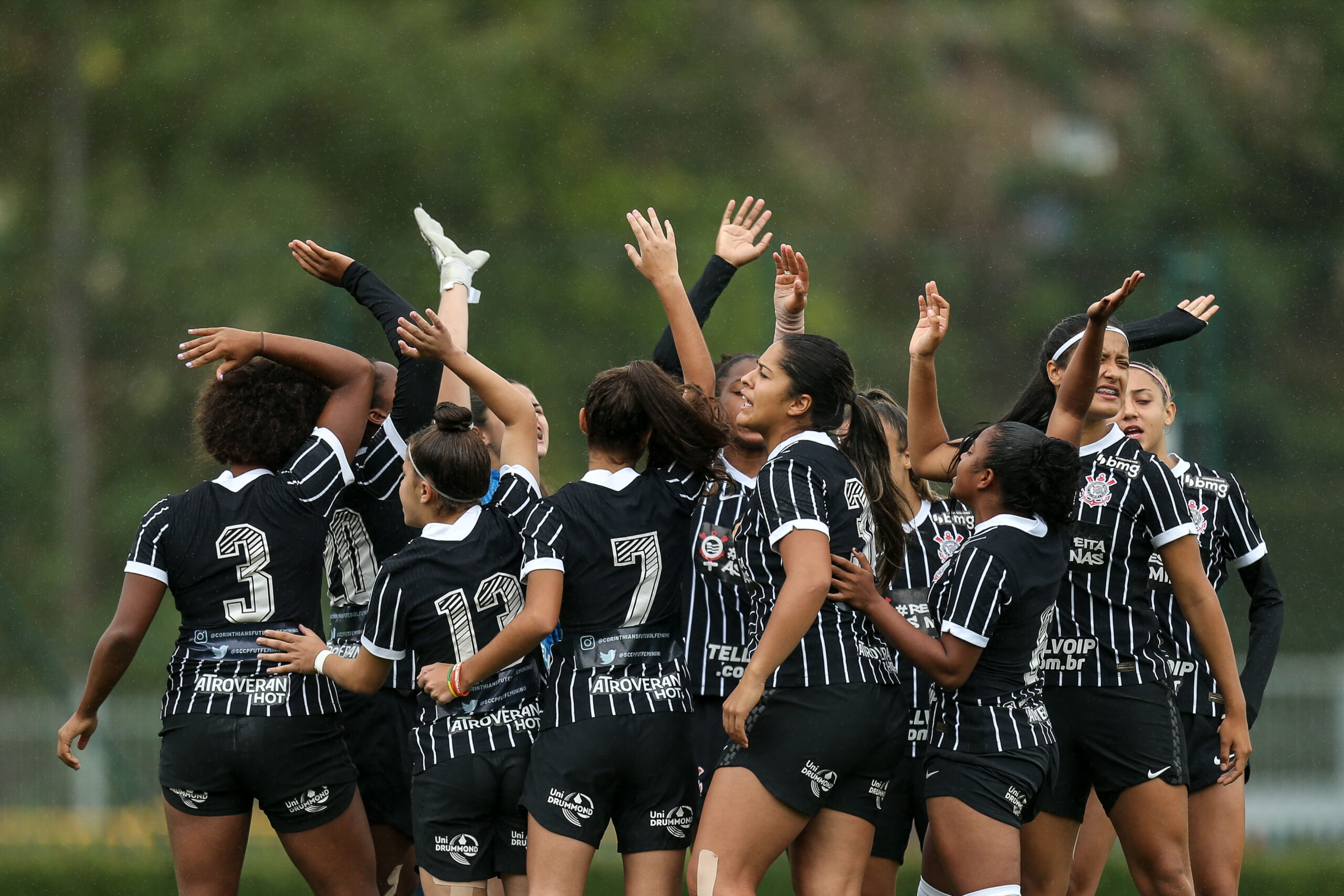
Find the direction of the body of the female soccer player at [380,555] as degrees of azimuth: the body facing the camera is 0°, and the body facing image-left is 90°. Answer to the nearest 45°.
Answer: approximately 225°

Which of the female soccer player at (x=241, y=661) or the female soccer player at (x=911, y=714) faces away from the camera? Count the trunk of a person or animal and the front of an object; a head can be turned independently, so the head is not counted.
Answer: the female soccer player at (x=241, y=661)

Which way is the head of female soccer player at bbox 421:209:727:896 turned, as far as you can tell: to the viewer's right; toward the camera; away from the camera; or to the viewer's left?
away from the camera

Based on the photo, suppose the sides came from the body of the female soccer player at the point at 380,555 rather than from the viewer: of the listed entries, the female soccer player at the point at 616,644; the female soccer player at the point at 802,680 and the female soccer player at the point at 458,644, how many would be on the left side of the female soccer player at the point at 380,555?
0

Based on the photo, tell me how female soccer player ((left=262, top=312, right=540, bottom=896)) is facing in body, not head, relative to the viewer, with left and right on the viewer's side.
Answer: facing away from the viewer and to the left of the viewer

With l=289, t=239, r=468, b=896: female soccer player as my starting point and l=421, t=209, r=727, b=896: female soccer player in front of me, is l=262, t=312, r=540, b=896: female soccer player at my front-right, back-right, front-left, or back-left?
front-right

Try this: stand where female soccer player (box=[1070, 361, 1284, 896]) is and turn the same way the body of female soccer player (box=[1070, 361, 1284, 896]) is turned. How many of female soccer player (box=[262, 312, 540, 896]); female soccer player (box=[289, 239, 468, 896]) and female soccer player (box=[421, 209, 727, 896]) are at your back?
0

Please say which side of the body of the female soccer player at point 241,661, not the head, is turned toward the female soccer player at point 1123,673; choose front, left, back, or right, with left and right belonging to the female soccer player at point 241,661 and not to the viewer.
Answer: right

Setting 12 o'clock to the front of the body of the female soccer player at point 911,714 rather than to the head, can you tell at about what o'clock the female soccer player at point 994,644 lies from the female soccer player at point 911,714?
the female soccer player at point 994,644 is roughly at 10 o'clock from the female soccer player at point 911,714.

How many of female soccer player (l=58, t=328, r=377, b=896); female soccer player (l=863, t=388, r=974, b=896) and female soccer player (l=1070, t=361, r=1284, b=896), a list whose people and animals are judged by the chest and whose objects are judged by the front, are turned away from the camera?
1

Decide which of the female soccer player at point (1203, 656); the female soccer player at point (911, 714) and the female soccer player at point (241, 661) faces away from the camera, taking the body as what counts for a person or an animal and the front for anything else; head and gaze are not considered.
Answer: the female soccer player at point (241, 661)

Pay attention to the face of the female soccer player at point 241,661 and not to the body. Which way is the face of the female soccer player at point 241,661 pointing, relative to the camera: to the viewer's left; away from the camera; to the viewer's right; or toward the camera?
away from the camera

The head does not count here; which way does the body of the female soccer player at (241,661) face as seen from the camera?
away from the camera

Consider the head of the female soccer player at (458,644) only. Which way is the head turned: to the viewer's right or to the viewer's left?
to the viewer's left

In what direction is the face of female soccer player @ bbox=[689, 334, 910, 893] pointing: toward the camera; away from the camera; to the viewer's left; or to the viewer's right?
to the viewer's left

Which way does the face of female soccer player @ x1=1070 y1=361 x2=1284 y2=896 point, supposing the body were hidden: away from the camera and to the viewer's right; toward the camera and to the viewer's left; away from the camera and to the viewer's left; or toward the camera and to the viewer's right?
toward the camera and to the viewer's left

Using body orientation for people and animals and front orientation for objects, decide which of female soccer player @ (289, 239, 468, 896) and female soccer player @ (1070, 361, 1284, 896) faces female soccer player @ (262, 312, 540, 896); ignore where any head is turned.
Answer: female soccer player @ (1070, 361, 1284, 896)

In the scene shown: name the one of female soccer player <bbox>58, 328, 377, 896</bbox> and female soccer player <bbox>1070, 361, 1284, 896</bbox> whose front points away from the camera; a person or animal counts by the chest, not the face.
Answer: female soccer player <bbox>58, 328, 377, 896</bbox>

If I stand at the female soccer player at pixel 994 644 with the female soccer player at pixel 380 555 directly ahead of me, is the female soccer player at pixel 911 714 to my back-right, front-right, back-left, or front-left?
front-right
